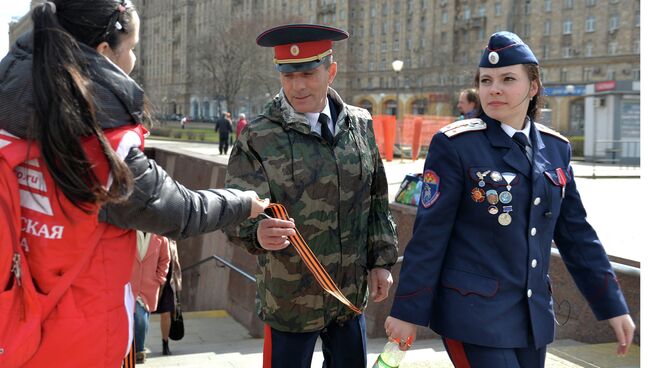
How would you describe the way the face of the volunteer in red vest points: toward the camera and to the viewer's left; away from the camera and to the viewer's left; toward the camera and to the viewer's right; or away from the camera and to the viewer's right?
away from the camera and to the viewer's right

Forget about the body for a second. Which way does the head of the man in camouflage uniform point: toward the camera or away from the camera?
toward the camera

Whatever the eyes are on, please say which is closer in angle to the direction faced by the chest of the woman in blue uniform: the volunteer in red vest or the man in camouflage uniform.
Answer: the volunteer in red vest

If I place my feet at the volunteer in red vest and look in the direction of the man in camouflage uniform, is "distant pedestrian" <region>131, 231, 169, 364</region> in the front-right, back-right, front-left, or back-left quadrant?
front-left

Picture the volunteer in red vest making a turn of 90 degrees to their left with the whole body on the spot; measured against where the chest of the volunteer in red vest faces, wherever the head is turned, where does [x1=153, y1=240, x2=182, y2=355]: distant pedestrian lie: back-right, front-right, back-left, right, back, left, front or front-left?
front-right

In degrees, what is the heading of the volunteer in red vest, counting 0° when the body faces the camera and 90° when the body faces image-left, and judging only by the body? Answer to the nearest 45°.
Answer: approximately 225°

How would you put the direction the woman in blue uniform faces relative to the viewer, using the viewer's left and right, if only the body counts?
facing the viewer and to the right of the viewer

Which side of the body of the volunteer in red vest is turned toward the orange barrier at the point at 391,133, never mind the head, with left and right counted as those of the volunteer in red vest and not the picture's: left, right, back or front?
front

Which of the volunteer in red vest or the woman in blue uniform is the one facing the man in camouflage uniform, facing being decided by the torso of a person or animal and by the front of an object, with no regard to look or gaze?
the volunteer in red vest

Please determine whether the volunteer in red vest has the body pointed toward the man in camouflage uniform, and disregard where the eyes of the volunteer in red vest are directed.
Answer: yes

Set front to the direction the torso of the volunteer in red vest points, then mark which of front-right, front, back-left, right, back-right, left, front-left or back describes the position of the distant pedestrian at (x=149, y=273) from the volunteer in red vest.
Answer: front-left

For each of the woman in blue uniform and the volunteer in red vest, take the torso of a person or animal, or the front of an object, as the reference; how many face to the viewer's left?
0
